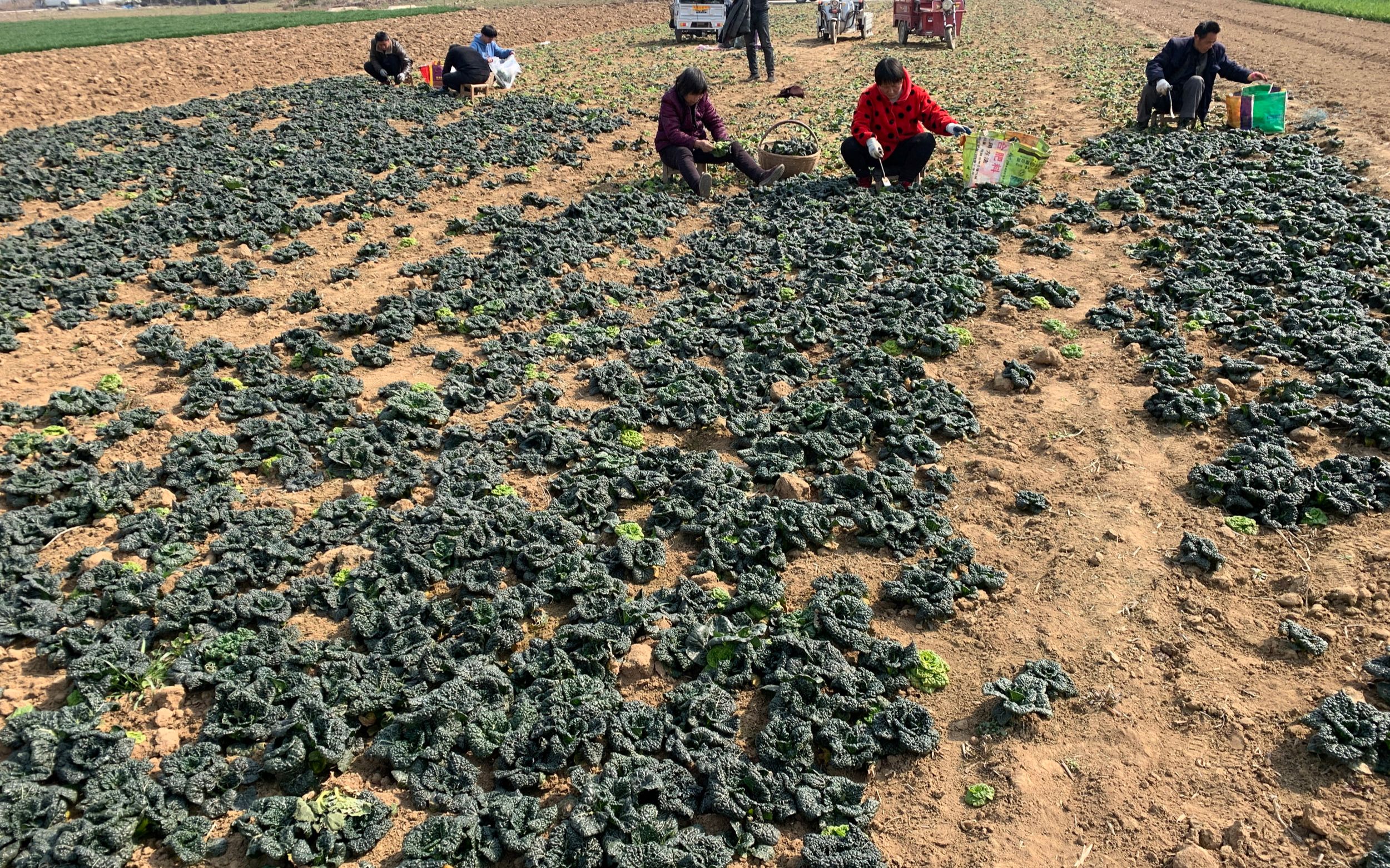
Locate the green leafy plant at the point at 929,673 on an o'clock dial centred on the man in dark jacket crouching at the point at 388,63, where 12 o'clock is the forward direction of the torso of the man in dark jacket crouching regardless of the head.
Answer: The green leafy plant is roughly at 12 o'clock from the man in dark jacket crouching.

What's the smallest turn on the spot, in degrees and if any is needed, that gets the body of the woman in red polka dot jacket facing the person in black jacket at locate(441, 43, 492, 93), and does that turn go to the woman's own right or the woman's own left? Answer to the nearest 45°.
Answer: approximately 135° to the woman's own right

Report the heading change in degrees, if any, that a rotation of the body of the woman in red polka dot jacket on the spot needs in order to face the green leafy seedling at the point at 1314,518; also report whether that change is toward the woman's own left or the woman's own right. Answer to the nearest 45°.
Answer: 0° — they already face it

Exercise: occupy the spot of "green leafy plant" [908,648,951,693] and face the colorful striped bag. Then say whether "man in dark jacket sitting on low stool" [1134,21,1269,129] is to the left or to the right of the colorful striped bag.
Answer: right

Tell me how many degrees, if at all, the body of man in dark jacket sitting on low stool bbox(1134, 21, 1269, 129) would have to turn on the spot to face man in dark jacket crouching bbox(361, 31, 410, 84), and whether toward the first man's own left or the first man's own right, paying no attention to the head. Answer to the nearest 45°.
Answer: approximately 135° to the first man's own right

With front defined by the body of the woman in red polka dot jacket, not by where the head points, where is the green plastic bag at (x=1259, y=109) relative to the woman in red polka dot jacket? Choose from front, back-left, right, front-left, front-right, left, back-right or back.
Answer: back-left

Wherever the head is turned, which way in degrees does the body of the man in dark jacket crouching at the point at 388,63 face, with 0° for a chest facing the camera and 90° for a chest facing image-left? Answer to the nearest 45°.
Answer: approximately 0°

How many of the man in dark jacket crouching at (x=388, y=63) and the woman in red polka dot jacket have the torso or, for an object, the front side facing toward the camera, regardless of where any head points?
2
